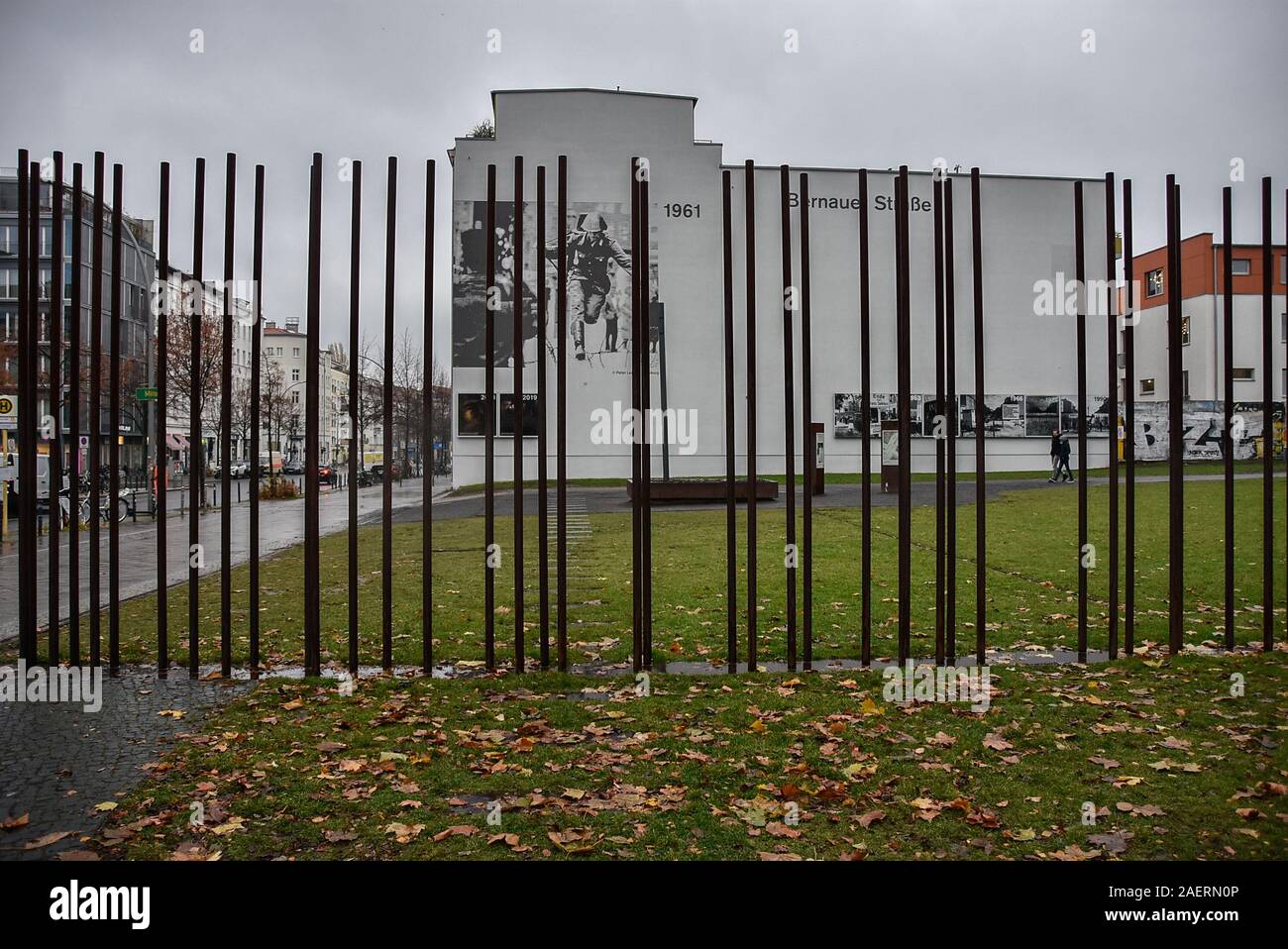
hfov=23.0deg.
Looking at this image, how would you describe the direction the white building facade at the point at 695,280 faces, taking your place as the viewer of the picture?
facing the viewer

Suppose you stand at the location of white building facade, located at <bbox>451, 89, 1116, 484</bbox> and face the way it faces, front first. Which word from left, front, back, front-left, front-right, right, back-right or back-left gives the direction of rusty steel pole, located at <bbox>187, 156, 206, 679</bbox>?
front

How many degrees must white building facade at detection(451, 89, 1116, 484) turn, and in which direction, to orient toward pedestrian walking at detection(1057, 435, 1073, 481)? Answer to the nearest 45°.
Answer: approximately 45° to its left

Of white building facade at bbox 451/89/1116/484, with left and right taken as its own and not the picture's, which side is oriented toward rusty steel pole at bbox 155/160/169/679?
front
